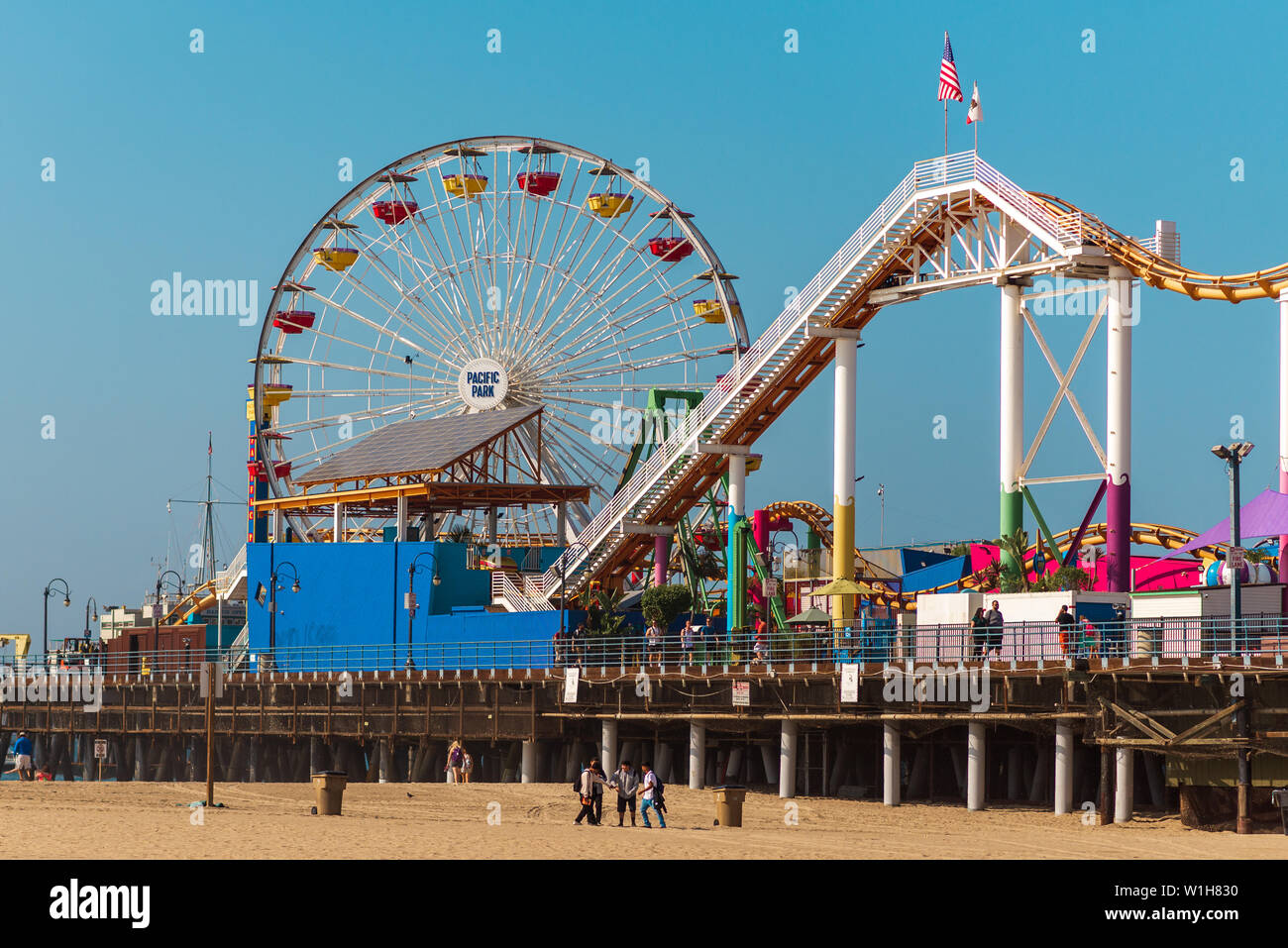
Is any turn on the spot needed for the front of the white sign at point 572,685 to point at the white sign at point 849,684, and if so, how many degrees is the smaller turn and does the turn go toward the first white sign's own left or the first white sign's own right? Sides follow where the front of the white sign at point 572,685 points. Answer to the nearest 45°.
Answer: approximately 45° to the first white sign's own left

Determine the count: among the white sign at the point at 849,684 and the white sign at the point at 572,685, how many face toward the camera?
2

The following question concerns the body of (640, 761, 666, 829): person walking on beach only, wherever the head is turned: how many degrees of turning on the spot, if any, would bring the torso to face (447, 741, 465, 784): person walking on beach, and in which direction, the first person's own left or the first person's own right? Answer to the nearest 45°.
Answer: approximately 90° to the first person's own right

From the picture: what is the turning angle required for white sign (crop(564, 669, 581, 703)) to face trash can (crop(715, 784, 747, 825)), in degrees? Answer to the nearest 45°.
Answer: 0° — it already faces it

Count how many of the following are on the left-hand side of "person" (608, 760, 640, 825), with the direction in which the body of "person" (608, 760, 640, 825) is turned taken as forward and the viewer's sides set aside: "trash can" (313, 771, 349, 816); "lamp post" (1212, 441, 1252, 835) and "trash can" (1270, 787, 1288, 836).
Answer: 2

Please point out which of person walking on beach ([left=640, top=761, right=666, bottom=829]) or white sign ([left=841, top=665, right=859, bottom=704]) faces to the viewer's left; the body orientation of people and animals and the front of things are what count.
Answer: the person walking on beach

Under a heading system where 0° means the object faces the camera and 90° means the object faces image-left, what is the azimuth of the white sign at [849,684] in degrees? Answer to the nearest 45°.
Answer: approximately 0°

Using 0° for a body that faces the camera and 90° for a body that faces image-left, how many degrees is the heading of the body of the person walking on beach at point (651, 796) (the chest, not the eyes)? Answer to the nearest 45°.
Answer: approximately 90°

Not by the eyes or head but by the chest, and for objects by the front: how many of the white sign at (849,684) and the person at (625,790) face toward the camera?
2

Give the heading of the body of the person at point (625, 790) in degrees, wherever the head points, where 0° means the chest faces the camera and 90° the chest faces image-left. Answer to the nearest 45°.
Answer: approximately 0°
